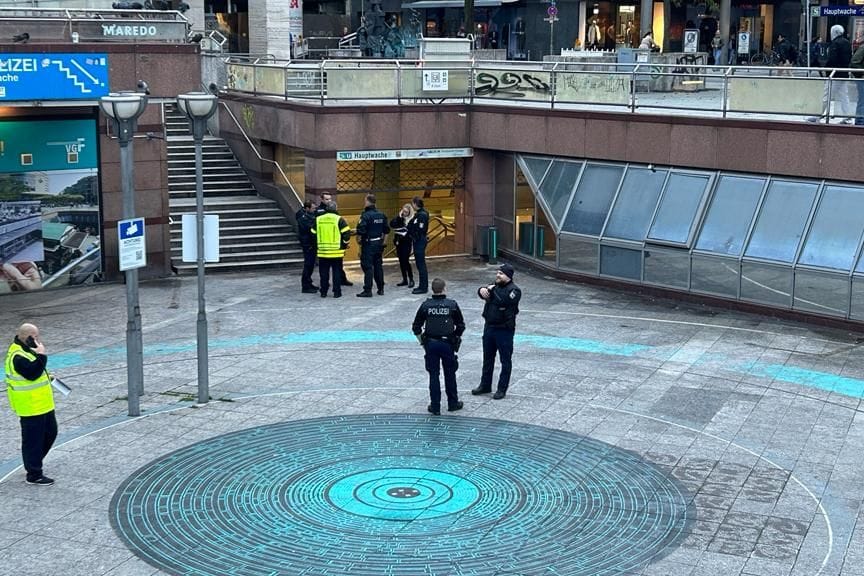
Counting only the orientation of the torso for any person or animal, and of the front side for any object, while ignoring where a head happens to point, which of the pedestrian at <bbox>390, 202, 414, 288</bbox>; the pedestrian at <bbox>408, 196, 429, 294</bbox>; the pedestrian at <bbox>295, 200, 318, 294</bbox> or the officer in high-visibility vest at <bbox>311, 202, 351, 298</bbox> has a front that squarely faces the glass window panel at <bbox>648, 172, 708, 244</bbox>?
the pedestrian at <bbox>295, 200, 318, 294</bbox>

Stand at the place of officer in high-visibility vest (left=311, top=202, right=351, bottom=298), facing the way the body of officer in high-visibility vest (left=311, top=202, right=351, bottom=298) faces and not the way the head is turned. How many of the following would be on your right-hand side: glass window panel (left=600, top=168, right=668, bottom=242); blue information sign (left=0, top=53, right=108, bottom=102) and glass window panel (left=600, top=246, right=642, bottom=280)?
2

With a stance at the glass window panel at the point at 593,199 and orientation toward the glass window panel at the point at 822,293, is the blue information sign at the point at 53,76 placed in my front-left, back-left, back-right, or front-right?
back-right

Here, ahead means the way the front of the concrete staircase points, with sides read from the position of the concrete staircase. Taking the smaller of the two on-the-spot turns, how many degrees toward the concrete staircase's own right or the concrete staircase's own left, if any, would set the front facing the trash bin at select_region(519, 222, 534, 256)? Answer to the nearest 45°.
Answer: approximately 90° to the concrete staircase's own left

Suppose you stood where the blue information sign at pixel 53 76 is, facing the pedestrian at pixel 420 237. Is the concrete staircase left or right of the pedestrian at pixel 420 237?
left

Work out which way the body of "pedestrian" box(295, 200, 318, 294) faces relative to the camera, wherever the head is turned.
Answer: to the viewer's right

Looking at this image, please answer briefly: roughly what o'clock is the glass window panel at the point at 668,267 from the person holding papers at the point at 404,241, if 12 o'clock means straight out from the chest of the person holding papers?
The glass window panel is roughly at 8 o'clock from the person holding papers.

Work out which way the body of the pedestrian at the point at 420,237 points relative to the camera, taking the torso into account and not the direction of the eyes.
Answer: to the viewer's left

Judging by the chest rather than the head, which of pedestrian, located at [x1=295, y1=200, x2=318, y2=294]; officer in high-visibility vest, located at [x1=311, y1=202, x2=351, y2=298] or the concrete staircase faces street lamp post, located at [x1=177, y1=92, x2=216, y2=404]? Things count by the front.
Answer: the concrete staircase

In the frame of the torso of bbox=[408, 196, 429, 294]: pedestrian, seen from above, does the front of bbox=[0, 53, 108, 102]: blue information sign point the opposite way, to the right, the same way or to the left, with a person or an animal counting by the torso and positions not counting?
to the left

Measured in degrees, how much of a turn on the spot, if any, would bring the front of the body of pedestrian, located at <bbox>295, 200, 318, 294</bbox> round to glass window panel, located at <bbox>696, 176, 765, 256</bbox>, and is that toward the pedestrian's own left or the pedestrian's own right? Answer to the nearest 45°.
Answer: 0° — they already face it
